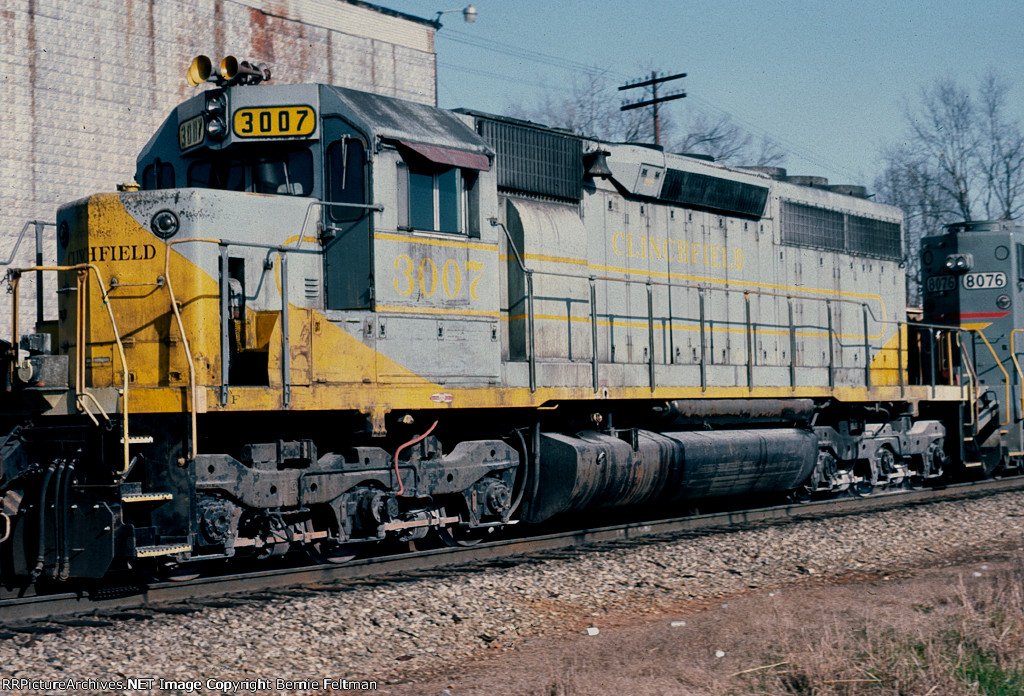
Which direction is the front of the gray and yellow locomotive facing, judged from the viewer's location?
facing the viewer and to the left of the viewer
